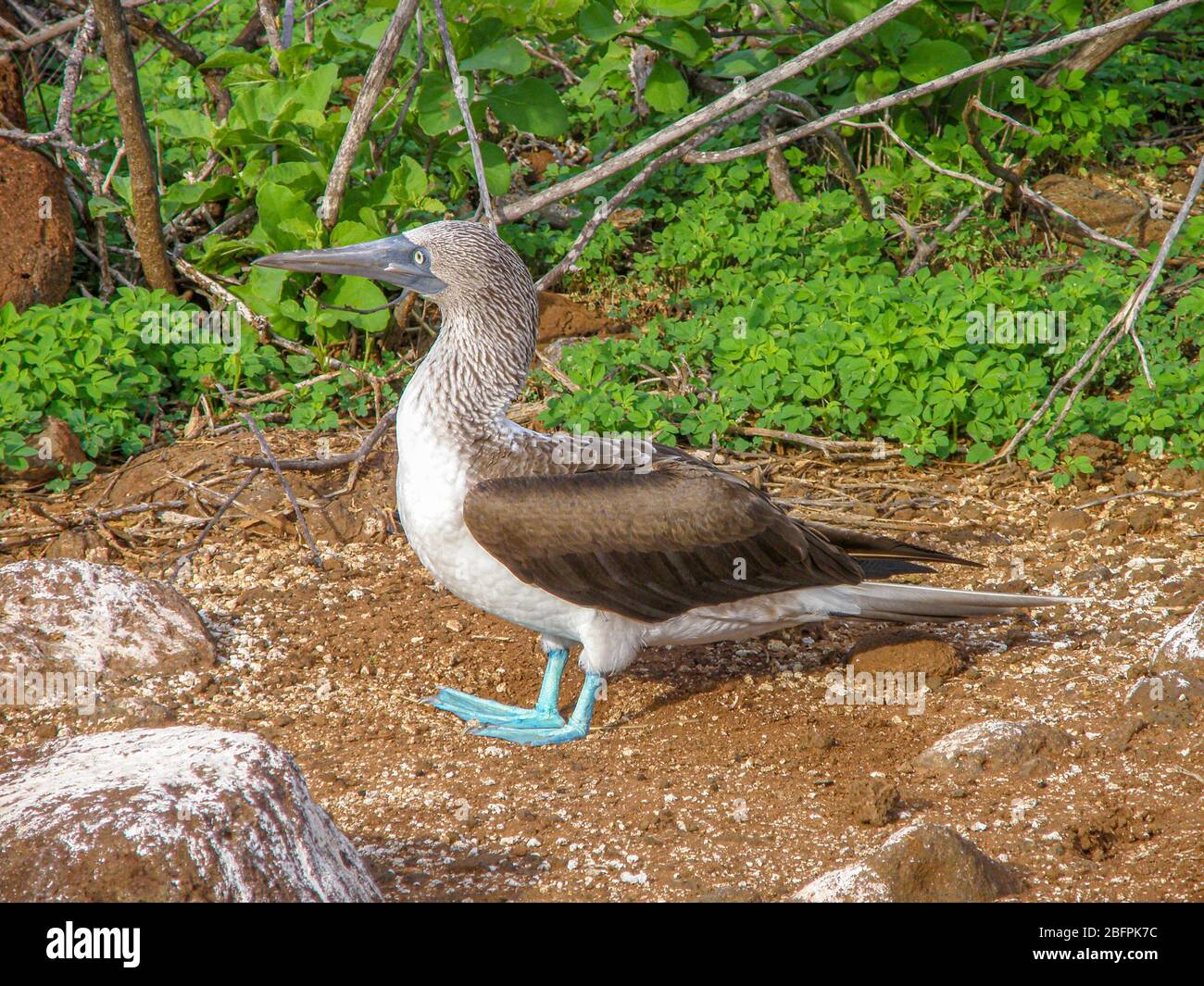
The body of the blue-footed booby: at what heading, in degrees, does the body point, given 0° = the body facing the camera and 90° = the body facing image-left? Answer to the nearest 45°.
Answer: approximately 90°

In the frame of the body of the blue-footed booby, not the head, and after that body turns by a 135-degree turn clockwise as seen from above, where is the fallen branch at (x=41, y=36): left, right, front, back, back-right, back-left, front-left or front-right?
left

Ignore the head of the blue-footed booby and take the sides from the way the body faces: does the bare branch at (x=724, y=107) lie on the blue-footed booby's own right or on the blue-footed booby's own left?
on the blue-footed booby's own right

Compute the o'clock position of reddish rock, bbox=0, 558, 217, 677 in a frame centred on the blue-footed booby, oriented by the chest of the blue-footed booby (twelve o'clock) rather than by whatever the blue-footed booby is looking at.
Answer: The reddish rock is roughly at 12 o'clock from the blue-footed booby.

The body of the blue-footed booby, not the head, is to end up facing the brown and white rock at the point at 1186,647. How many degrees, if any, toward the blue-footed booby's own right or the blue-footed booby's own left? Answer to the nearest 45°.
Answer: approximately 180°

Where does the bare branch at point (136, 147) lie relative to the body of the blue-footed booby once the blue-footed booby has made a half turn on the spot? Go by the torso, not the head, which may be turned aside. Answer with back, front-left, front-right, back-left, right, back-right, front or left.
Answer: back-left

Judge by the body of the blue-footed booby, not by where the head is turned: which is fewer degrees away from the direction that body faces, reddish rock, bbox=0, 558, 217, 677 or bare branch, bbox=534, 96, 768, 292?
the reddish rock

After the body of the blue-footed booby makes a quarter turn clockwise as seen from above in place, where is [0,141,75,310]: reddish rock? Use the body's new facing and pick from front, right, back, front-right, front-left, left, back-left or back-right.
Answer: front-left

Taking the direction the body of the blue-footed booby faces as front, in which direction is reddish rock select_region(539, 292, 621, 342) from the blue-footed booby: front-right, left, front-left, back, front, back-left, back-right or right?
right
